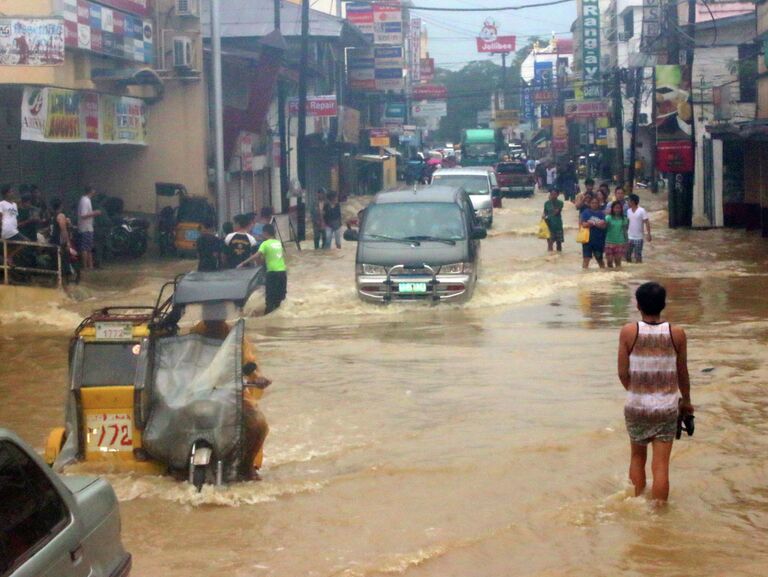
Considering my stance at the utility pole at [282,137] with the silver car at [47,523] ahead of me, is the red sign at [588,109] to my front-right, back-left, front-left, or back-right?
back-left

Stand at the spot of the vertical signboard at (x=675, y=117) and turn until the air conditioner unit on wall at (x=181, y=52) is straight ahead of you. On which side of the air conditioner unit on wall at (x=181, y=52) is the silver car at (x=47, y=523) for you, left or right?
left

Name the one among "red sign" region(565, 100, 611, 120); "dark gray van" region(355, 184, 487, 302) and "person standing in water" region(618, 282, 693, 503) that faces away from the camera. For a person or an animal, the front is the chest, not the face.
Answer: the person standing in water

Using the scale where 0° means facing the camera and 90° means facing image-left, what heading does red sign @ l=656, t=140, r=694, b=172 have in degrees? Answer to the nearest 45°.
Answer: approximately 0°

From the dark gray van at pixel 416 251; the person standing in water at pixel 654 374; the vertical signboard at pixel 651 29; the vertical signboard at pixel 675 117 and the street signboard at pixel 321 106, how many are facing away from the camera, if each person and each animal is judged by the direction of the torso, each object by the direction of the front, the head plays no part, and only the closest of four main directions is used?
1

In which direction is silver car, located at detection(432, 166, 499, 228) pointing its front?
toward the camera

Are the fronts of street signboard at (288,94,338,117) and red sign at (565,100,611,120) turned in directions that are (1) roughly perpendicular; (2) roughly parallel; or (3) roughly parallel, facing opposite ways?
roughly parallel

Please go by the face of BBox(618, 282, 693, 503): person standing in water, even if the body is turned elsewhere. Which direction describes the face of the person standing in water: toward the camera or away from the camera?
away from the camera

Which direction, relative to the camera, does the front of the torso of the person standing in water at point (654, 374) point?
away from the camera

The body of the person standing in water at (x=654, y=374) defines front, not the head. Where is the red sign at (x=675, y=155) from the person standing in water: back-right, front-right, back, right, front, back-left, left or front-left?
front

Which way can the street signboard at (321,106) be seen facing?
toward the camera

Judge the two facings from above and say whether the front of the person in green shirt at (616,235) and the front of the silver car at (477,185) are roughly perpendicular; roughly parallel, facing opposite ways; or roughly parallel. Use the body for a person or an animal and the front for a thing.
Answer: roughly parallel

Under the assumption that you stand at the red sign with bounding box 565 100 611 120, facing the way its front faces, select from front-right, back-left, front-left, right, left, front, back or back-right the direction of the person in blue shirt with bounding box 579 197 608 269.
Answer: front

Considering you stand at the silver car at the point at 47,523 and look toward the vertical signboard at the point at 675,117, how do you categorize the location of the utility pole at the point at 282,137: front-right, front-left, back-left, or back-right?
front-left
